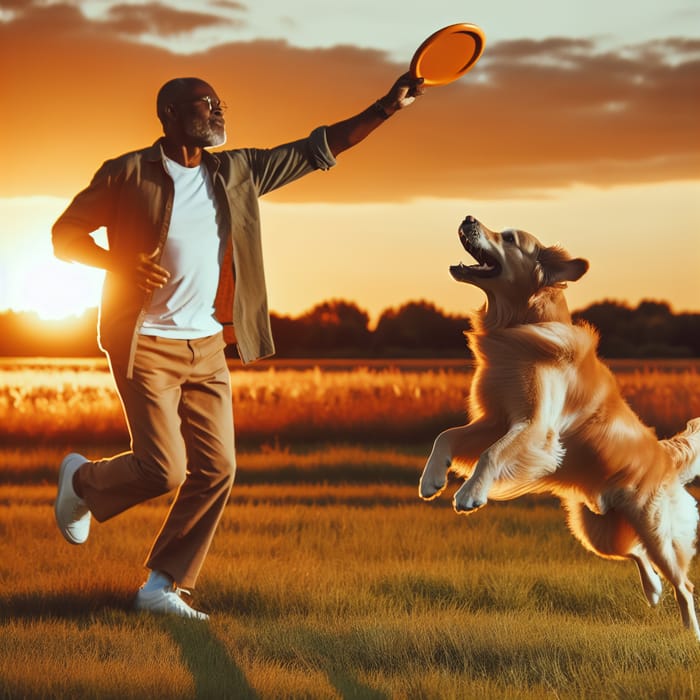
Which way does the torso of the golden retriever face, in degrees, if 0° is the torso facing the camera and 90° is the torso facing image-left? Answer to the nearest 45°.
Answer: approximately 90°

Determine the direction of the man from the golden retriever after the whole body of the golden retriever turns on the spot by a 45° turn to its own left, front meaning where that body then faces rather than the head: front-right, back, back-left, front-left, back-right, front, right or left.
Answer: front-right

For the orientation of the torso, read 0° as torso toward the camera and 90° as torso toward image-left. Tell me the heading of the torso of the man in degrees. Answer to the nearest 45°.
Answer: approximately 315°
